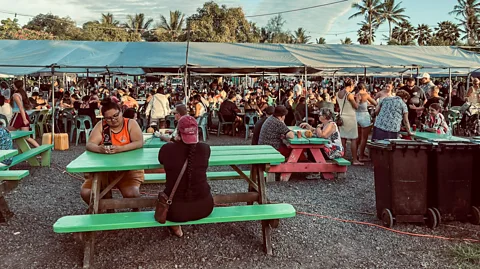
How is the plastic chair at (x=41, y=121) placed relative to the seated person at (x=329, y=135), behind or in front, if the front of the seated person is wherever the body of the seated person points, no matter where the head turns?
in front

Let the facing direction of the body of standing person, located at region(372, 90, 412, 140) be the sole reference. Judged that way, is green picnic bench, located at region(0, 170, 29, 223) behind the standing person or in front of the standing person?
behind

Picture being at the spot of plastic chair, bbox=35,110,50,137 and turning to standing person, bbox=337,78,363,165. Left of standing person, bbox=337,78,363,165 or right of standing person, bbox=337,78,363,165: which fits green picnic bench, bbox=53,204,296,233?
right

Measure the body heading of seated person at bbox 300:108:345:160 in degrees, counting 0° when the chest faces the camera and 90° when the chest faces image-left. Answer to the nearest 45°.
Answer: approximately 90°

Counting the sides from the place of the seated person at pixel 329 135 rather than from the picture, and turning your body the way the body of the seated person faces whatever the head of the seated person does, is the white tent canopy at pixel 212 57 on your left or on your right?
on your right

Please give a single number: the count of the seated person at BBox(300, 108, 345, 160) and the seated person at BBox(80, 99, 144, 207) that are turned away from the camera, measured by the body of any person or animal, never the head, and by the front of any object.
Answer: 0

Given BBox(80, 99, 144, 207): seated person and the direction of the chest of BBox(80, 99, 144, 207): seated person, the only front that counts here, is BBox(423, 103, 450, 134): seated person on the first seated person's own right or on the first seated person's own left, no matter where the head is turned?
on the first seated person's own left

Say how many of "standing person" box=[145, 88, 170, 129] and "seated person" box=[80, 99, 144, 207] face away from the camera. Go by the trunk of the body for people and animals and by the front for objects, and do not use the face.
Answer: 1
